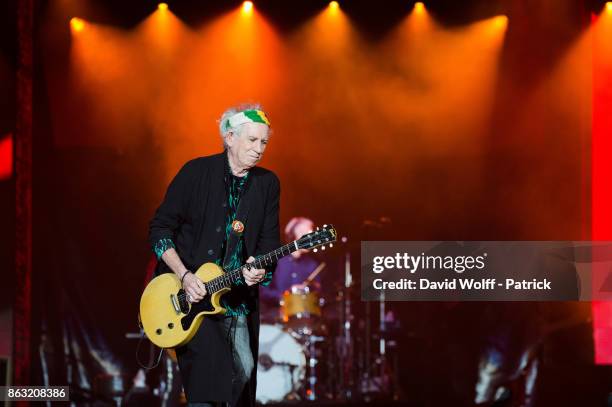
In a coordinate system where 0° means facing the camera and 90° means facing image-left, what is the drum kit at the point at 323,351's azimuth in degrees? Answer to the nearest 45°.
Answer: approximately 0°

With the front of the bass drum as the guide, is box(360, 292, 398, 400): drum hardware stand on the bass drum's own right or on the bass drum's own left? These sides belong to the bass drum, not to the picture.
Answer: on the bass drum's own left

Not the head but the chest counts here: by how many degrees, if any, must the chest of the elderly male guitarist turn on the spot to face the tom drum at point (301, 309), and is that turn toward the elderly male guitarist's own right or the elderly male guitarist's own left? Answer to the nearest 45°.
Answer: approximately 135° to the elderly male guitarist's own left
